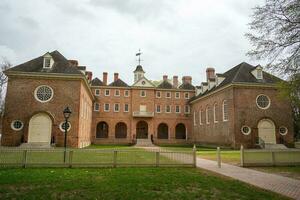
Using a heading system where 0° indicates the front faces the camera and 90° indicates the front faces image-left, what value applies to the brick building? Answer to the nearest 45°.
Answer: approximately 0°
